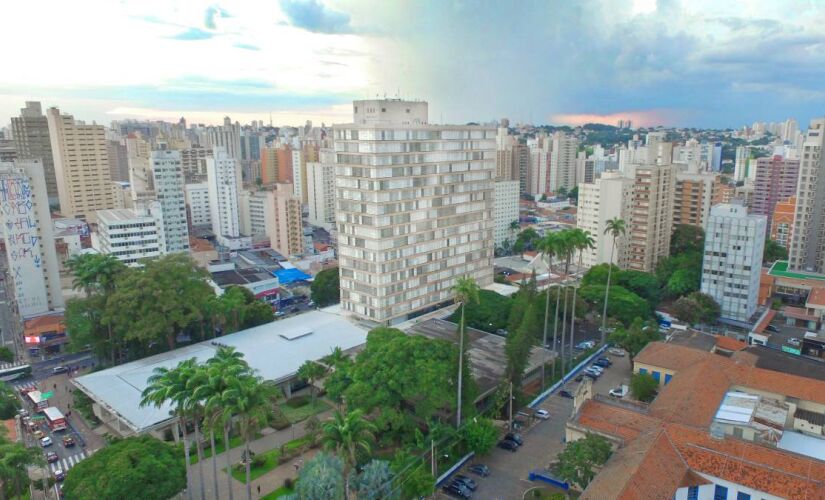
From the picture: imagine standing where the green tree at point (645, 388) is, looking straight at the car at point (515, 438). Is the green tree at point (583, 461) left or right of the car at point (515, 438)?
left
